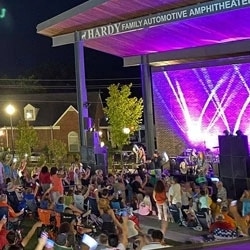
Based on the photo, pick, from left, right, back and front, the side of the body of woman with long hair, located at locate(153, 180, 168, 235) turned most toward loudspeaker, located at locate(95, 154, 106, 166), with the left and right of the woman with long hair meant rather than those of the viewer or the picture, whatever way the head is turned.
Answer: front

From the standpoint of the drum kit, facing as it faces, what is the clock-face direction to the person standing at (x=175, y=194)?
The person standing is roughly at 12 o'clock from the drum kit.

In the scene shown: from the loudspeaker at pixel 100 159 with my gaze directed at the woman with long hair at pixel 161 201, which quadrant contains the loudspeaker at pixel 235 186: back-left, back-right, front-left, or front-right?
front-left

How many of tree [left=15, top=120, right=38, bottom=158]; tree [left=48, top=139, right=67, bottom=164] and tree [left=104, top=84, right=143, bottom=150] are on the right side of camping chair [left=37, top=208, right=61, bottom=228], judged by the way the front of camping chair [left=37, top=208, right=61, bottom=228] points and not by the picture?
0

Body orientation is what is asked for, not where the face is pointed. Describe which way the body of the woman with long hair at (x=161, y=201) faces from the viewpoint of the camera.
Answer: away from the camera

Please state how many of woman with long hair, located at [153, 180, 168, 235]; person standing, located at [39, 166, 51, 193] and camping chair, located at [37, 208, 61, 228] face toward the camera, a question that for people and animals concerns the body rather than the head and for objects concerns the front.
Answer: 0

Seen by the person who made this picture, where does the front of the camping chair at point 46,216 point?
facing away from the viewer and to the right of the viewer

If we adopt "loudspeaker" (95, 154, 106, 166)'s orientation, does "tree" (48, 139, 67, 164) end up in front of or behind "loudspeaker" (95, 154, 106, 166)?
behind

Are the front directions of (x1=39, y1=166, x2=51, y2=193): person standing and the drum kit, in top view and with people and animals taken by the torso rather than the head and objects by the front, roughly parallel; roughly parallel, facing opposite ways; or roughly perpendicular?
roughly parallel, facing opposite ways

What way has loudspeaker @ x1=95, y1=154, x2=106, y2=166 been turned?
toward the camera

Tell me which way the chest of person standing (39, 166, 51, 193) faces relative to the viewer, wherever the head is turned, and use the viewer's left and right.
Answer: facing away from the viewer

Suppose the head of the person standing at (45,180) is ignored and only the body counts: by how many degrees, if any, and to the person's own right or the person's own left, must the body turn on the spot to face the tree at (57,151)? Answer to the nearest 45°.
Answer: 0° — they already face it

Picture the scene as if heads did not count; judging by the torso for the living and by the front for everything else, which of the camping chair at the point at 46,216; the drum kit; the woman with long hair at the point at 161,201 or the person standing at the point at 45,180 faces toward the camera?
the drum kit

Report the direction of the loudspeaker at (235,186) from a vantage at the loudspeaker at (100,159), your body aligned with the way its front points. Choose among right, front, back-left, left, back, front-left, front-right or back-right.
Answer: front-left

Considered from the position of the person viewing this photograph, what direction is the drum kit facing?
facing the viewer

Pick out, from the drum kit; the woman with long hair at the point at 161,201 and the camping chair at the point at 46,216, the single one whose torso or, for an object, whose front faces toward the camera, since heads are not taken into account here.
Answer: the drum kit

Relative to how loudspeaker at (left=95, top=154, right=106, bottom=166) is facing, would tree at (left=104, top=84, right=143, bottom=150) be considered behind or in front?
behind

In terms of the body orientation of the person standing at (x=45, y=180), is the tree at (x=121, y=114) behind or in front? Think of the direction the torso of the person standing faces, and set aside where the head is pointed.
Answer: in front

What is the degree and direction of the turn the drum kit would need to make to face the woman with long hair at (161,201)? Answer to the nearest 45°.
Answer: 0° — it already faces them
